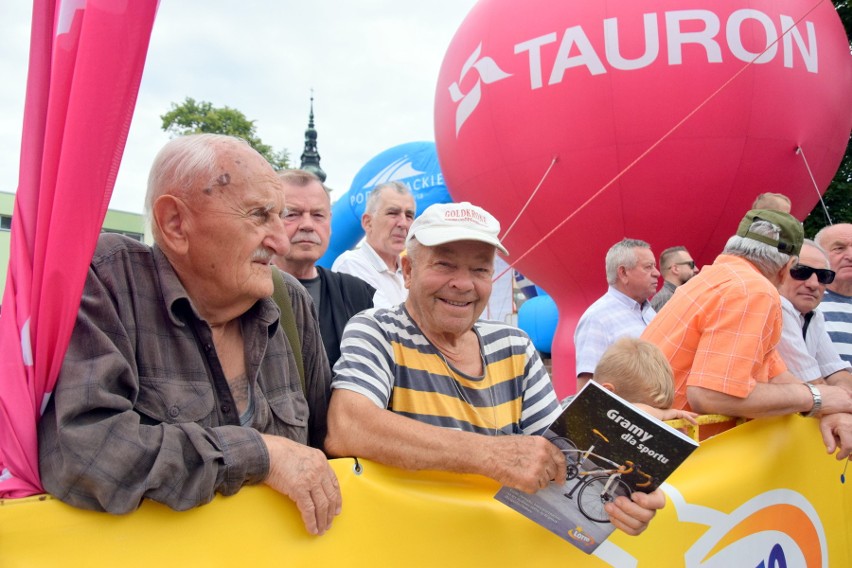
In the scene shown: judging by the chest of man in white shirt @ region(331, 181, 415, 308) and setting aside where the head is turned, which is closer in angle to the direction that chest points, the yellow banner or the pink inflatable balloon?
the yellow banner

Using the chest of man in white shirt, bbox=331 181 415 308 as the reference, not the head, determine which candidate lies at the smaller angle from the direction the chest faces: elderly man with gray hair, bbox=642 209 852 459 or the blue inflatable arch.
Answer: the elderly man with gray hair

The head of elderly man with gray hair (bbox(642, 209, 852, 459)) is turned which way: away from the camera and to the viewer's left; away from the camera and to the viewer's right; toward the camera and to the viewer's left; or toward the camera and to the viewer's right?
away from the camera and to the viewer's right

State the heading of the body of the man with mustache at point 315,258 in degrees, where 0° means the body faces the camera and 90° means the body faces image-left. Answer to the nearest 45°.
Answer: approximately 0°

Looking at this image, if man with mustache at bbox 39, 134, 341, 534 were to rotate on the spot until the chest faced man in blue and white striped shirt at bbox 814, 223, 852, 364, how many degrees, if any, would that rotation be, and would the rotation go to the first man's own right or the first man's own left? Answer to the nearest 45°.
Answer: approximately 90° to the first man's own left

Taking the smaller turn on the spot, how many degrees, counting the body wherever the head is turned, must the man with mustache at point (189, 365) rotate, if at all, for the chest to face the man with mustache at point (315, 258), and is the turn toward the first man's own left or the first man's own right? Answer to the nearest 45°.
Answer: approximately 135° to the first man's own left
